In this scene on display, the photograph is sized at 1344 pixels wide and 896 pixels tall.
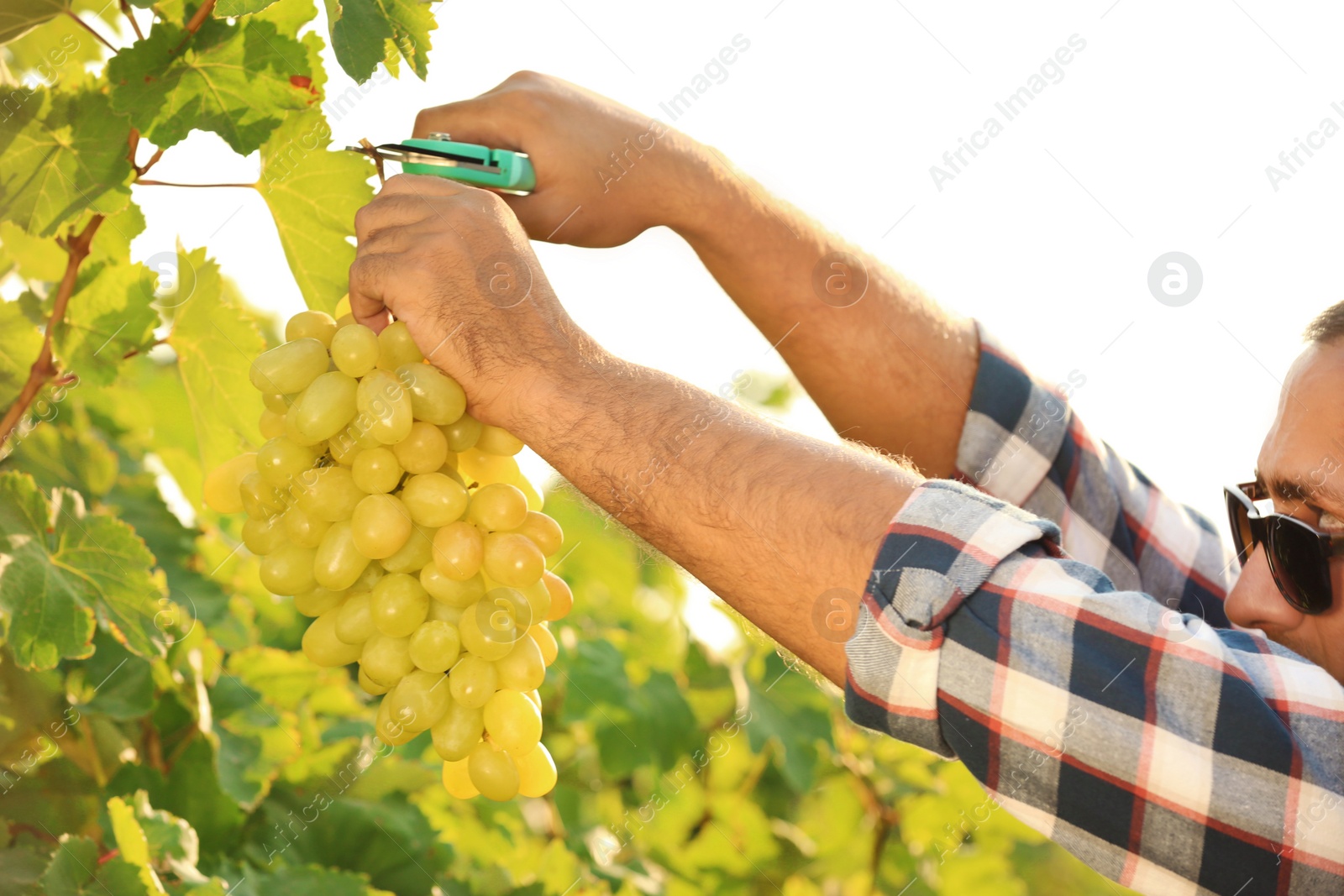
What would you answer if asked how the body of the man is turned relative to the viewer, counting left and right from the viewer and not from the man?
facing to the left of the viewer

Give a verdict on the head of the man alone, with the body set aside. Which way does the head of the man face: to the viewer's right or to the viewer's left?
to the viewer's left
